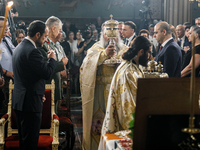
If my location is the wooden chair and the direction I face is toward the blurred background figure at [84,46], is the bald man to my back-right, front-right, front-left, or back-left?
front-right

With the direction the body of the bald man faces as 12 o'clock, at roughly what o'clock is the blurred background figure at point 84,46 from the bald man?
The blurred background figure is roughly at 2 o'clock from the bald man.

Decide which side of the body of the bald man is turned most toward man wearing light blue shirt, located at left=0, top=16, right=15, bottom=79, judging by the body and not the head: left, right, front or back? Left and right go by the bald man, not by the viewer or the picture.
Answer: front

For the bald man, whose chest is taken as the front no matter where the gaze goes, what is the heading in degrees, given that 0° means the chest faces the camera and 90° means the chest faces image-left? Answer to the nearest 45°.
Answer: approximately 90°

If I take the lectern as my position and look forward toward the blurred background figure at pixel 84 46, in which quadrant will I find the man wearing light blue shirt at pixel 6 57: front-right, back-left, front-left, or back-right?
front-left

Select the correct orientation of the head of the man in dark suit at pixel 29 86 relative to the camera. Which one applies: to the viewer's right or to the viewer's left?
to the viewer's right

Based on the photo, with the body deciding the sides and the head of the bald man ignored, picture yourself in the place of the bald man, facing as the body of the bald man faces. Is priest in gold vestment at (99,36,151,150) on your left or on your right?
on your left

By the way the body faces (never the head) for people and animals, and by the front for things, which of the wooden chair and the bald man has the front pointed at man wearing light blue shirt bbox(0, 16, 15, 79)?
the bald man

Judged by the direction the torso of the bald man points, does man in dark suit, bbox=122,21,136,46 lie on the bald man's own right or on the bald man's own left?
on the bald man's own right
